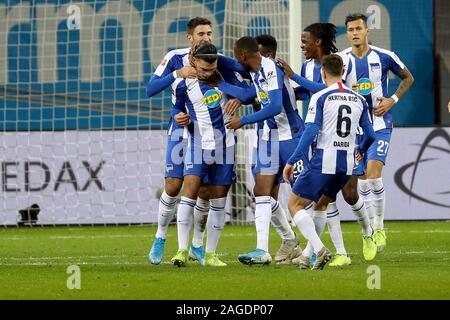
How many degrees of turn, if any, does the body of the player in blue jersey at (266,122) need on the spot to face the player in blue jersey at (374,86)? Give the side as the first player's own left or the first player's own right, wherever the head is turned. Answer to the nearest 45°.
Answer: approximately 135° to the first player's own right

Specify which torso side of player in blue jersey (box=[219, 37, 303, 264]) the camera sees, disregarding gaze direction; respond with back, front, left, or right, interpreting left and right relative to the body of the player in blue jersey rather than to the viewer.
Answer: left

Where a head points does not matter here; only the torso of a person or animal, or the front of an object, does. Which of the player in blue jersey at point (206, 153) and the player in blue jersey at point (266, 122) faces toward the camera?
the player in blue jersey at point (206, 153)

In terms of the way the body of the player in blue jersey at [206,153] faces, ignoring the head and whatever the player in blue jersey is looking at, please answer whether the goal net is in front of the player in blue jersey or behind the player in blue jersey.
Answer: behind

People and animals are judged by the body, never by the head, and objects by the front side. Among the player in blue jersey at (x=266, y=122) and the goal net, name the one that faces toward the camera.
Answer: the goal net

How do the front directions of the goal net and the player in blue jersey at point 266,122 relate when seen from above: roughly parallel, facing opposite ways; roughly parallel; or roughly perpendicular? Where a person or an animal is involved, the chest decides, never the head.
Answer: roughly perpendicular

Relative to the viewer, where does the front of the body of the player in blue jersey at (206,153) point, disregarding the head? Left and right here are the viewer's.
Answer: facing the viewer

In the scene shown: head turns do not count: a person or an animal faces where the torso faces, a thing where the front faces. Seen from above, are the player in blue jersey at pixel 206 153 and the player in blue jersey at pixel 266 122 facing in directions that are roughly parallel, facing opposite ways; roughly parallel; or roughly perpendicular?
roughly perpendicular

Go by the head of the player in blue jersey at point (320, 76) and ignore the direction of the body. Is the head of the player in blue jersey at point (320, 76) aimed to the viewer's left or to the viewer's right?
to the viewer's left
